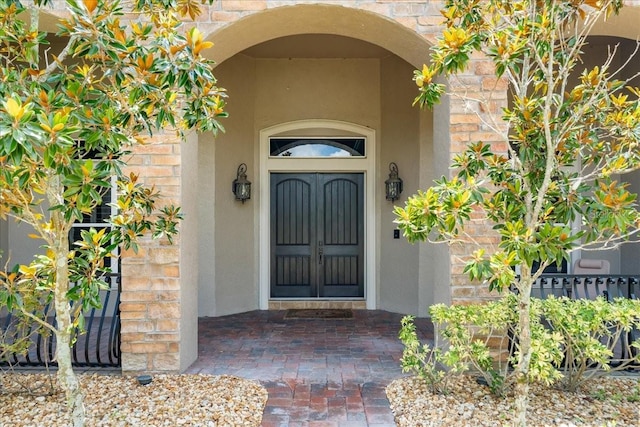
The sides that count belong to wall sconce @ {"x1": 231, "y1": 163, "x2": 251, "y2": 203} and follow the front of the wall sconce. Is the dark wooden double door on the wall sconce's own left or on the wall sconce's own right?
on the wall sconce's own left

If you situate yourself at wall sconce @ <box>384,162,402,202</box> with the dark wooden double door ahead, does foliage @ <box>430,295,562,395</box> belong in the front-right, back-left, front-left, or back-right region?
back-left

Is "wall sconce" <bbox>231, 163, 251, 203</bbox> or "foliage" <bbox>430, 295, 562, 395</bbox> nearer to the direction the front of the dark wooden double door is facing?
the foliage

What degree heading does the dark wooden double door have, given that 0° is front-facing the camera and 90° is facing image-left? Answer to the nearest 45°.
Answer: approximately 0°

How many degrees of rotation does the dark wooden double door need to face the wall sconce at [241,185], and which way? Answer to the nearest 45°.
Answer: approximately 45° to its right

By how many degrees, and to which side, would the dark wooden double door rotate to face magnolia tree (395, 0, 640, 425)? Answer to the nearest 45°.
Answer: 0° — it already faces it

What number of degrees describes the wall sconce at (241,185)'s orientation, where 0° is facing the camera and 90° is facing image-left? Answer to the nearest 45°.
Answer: approximately 315°
